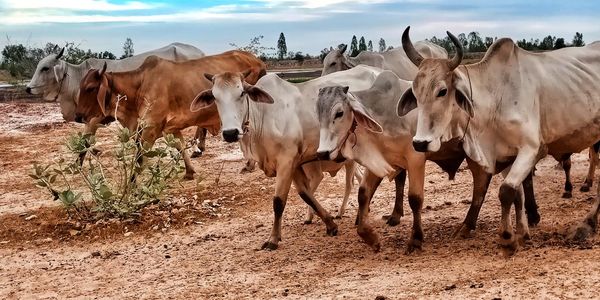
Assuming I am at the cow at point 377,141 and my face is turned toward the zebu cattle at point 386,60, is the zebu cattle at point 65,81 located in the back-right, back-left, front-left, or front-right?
front-left

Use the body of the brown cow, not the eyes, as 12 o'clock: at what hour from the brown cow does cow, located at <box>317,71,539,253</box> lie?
The cow is roughly at 8 o'clock from the brown cow.

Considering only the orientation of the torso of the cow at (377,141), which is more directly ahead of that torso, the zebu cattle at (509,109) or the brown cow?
the brown cow

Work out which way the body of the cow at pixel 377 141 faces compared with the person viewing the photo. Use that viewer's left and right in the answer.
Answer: facing the viewer and to the left of the viewer

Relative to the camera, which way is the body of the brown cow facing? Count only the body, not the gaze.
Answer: to the viewer's left

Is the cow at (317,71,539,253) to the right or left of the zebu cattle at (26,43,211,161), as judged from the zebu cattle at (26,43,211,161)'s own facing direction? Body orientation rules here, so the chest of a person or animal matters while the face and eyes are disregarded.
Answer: on its left

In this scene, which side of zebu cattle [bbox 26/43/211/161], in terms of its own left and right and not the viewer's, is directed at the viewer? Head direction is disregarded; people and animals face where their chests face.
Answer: left

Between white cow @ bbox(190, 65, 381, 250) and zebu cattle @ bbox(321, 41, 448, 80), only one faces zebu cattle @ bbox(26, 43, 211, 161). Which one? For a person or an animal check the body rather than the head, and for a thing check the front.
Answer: zebu cattle @ bbox(321, 41, 448, 80)

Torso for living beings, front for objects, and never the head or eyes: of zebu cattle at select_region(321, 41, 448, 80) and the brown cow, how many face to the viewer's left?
2

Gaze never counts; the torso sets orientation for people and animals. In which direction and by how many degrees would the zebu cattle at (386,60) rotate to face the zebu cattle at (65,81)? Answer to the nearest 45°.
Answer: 0° — it already faces it

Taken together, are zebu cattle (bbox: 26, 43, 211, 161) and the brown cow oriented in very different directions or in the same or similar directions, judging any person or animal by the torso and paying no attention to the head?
same or similar directions

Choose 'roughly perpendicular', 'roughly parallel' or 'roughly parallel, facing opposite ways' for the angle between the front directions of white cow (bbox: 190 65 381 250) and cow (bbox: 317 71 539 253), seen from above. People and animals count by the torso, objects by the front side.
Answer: roughly parallel

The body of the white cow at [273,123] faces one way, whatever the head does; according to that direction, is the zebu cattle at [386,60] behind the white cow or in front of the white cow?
behind

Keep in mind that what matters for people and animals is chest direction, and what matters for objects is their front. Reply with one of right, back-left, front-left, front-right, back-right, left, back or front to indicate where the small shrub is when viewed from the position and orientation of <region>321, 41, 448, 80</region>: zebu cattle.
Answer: front-left

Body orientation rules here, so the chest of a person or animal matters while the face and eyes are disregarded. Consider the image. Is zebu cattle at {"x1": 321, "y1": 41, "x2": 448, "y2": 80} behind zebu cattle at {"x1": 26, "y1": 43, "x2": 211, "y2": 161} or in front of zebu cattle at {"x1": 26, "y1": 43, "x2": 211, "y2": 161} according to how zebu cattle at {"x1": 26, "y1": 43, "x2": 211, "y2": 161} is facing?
behind
